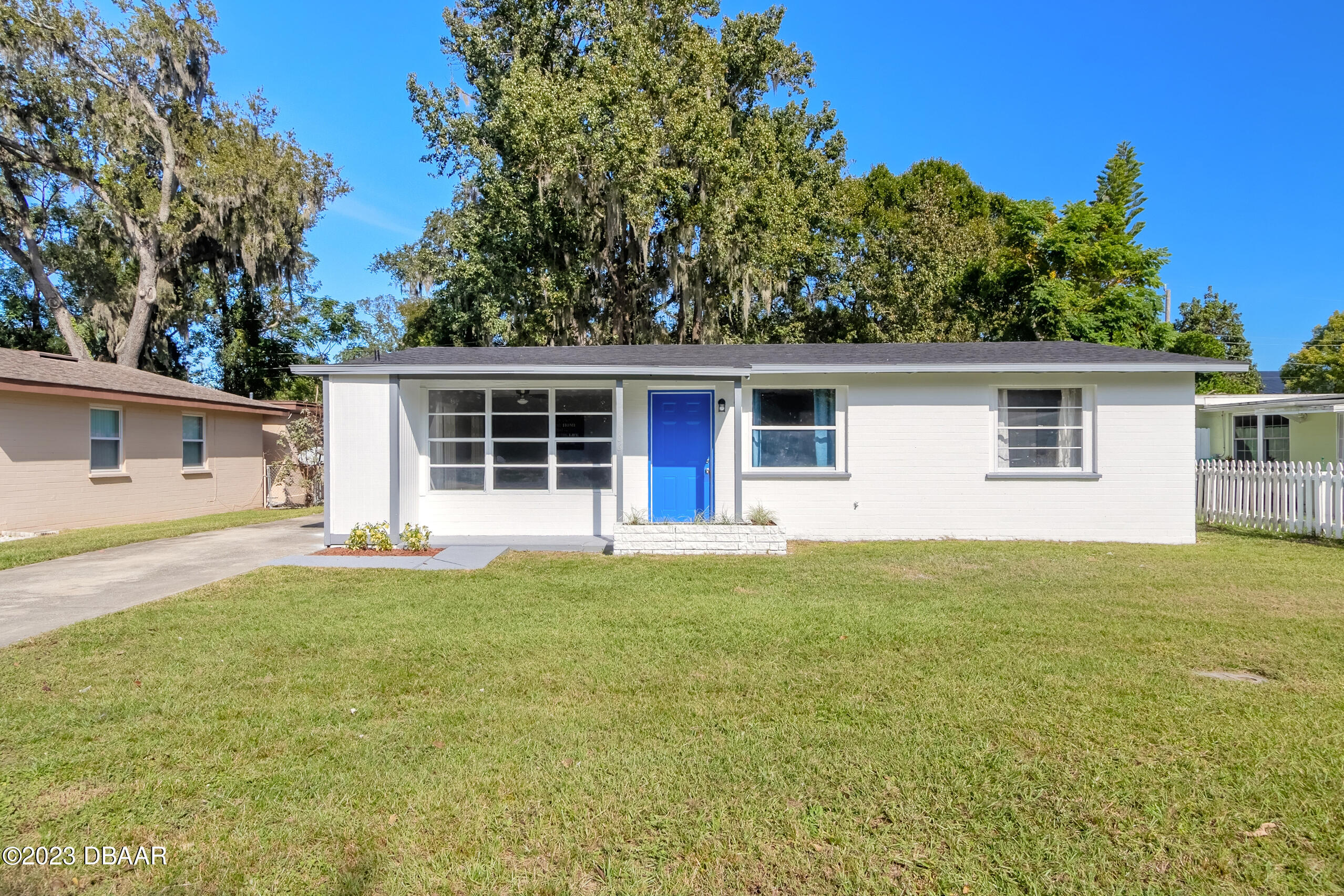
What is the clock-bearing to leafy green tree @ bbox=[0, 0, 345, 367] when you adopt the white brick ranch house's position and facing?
The leafy green tree is roughly at 4 o'clock from the white brick ranch house.

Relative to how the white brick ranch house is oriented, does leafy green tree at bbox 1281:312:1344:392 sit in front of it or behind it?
behind

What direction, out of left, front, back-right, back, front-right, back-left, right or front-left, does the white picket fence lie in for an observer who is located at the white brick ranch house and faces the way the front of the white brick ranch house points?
left

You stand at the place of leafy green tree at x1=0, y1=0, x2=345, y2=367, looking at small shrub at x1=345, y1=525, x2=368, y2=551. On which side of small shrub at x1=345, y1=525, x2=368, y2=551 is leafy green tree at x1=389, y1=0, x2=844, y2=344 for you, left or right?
left

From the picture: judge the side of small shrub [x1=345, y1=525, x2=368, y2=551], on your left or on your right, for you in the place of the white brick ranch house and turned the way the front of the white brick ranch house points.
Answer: on your right

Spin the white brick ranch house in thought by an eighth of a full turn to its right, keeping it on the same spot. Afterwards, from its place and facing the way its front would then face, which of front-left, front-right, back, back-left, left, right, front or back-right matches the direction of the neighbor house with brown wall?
front-right

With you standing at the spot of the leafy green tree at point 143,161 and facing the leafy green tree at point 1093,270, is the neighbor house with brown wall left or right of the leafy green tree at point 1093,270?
right

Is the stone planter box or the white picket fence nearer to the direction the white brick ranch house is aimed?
the stone planter box

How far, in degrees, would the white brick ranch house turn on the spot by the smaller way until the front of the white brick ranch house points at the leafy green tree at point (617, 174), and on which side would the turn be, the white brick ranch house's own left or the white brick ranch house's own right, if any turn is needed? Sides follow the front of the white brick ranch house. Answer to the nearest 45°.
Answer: approximately 135° to the white brick ranch house's own right

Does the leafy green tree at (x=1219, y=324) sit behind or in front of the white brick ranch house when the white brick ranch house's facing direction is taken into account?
behind

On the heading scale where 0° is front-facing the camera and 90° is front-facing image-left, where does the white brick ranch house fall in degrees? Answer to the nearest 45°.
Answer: approximately 0°
